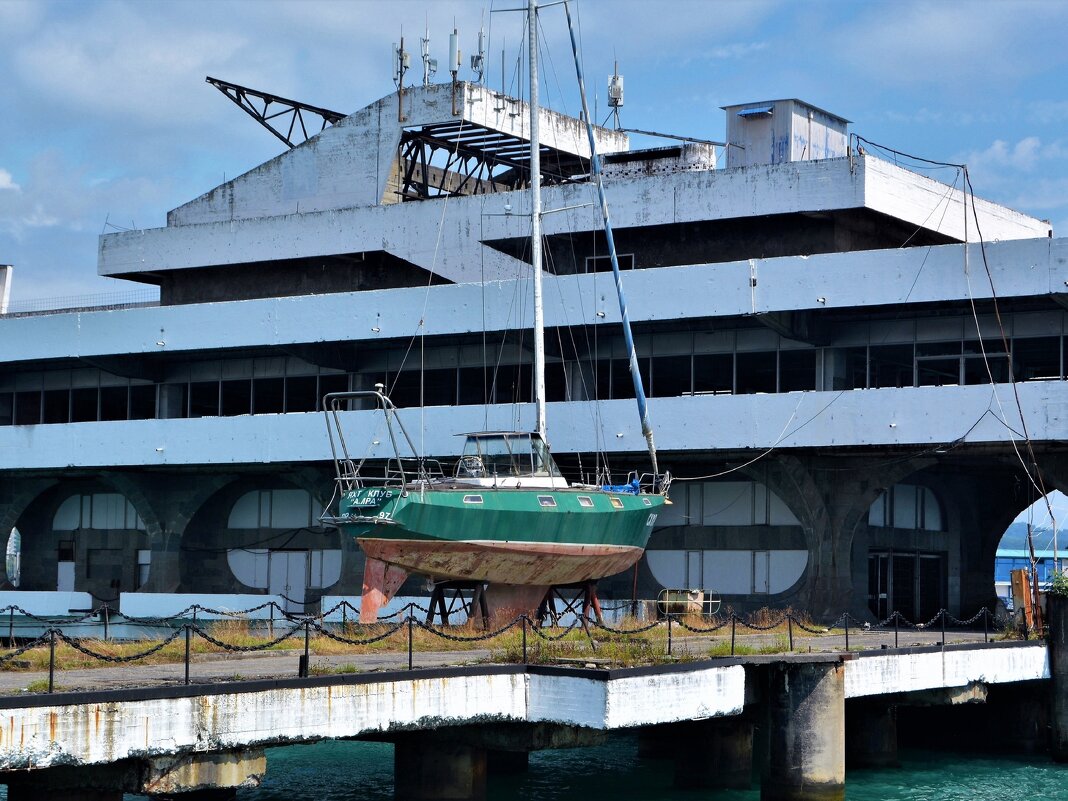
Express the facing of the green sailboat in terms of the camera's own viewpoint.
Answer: facing away from the viewer and to the right of the viewer
